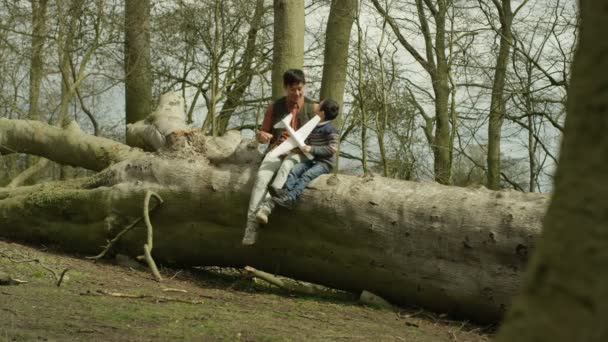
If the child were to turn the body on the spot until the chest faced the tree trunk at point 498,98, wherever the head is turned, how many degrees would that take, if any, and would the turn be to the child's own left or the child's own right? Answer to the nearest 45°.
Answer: approximately 135° to the child's own right

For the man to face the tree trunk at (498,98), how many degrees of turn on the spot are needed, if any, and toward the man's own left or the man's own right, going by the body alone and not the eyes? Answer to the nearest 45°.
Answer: approximately 135° to the man's own left

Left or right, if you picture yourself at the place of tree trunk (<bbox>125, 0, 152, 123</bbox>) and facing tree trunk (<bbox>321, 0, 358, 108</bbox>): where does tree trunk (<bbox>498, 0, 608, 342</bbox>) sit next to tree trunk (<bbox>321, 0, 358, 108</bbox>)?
right

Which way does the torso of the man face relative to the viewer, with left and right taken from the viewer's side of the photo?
facing the viewer

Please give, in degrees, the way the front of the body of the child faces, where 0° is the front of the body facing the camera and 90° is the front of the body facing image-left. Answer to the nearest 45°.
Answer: approximately 90°

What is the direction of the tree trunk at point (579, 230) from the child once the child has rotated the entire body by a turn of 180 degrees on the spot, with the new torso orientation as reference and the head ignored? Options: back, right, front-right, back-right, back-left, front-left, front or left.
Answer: right

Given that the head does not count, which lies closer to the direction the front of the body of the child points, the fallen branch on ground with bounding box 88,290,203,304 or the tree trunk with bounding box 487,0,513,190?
the fallen branch on ground

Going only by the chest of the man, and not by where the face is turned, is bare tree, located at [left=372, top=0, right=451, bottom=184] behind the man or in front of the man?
behind

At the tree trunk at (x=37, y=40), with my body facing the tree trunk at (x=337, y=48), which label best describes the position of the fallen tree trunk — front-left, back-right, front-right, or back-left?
front-right

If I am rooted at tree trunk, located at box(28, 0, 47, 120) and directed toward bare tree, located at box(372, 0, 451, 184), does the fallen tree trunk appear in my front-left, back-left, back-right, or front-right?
front-right

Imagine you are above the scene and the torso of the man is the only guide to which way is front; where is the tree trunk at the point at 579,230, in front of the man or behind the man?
in front

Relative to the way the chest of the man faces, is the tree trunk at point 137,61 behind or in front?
behind

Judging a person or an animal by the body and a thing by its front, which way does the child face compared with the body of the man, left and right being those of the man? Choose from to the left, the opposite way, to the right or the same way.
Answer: to the right

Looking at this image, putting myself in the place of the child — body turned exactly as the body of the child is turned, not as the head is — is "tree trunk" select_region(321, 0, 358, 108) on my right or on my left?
on my right
